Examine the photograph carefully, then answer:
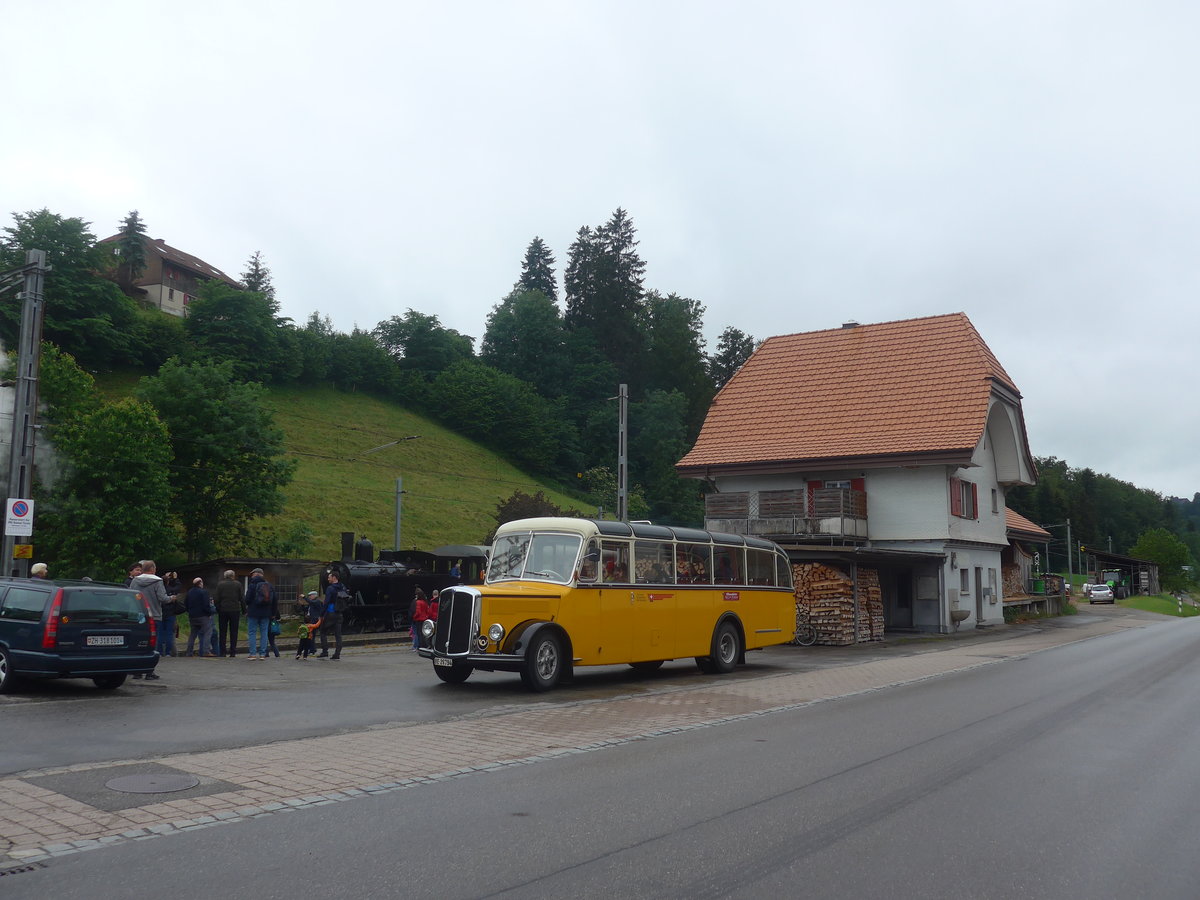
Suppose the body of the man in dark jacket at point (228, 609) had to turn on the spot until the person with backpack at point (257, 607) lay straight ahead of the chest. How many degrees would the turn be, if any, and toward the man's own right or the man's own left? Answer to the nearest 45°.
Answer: approximately 90° to the man's own right

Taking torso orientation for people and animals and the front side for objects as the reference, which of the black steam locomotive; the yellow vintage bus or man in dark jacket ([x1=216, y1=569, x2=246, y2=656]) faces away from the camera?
the man in dark jacket

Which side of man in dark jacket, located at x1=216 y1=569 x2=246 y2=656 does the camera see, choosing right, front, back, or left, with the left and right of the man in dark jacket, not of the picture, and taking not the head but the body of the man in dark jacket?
back

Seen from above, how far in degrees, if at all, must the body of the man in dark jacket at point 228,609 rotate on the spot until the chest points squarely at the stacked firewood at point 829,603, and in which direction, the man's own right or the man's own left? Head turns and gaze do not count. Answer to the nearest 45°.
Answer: approximately 90° to the man's own right

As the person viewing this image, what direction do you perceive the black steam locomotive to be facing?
facing the viewer and to the left of the viewer

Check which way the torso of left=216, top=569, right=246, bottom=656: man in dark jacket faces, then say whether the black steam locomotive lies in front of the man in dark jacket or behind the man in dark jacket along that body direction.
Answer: in front

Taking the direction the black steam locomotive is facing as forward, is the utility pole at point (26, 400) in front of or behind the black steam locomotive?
in front

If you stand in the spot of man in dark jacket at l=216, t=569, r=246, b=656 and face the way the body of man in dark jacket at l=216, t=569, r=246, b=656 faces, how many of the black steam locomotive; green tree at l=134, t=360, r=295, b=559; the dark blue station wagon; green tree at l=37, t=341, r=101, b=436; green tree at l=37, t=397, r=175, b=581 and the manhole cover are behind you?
2

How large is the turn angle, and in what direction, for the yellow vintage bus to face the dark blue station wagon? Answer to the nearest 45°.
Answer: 0° — it already faces it

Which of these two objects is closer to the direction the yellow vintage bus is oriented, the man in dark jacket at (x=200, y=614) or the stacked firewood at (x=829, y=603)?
the man in dark jacket

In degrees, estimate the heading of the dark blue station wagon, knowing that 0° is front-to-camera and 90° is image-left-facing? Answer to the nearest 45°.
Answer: approximately 135°

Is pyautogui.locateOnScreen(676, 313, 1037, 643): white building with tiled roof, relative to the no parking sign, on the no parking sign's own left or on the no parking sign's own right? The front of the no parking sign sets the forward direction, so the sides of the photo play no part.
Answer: on the no parking sign's own left
